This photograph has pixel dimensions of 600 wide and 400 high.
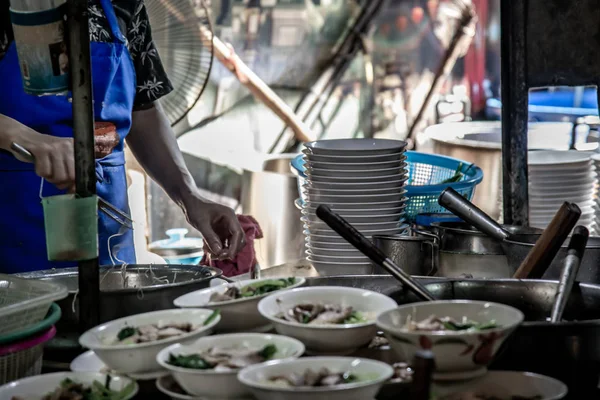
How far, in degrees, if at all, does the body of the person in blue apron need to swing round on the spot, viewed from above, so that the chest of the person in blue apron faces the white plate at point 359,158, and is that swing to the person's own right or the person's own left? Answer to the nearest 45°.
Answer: approximately 90° to the person's own left

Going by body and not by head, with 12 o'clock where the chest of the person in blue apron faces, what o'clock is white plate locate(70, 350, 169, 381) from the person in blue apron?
The white plate is roughly at 12 o'clock from the person in blue apron.

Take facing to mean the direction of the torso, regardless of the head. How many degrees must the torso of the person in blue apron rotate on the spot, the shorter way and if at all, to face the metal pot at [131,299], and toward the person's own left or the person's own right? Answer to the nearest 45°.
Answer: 0° — they already face it

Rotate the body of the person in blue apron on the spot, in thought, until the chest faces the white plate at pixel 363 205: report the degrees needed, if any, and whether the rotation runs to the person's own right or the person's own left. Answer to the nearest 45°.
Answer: approximately 90° to the person's own left

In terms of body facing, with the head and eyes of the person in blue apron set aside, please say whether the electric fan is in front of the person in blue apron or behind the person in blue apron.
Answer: behind

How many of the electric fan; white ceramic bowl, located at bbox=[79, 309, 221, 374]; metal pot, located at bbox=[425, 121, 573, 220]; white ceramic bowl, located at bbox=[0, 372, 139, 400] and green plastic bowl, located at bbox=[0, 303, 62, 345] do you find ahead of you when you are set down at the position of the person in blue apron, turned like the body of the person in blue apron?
3

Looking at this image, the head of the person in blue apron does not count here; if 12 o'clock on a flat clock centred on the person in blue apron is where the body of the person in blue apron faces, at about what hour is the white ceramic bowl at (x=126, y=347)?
The white ceramic bowl is roughly at 12 o'clock from the person in blue apron.

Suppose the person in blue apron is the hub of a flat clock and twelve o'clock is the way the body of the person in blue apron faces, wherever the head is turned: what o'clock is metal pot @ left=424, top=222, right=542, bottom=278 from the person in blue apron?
The metal pot is roughly at 10 o'clock from the person in blue apron.

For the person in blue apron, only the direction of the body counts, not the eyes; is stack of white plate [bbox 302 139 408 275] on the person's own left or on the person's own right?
on the person's own left
